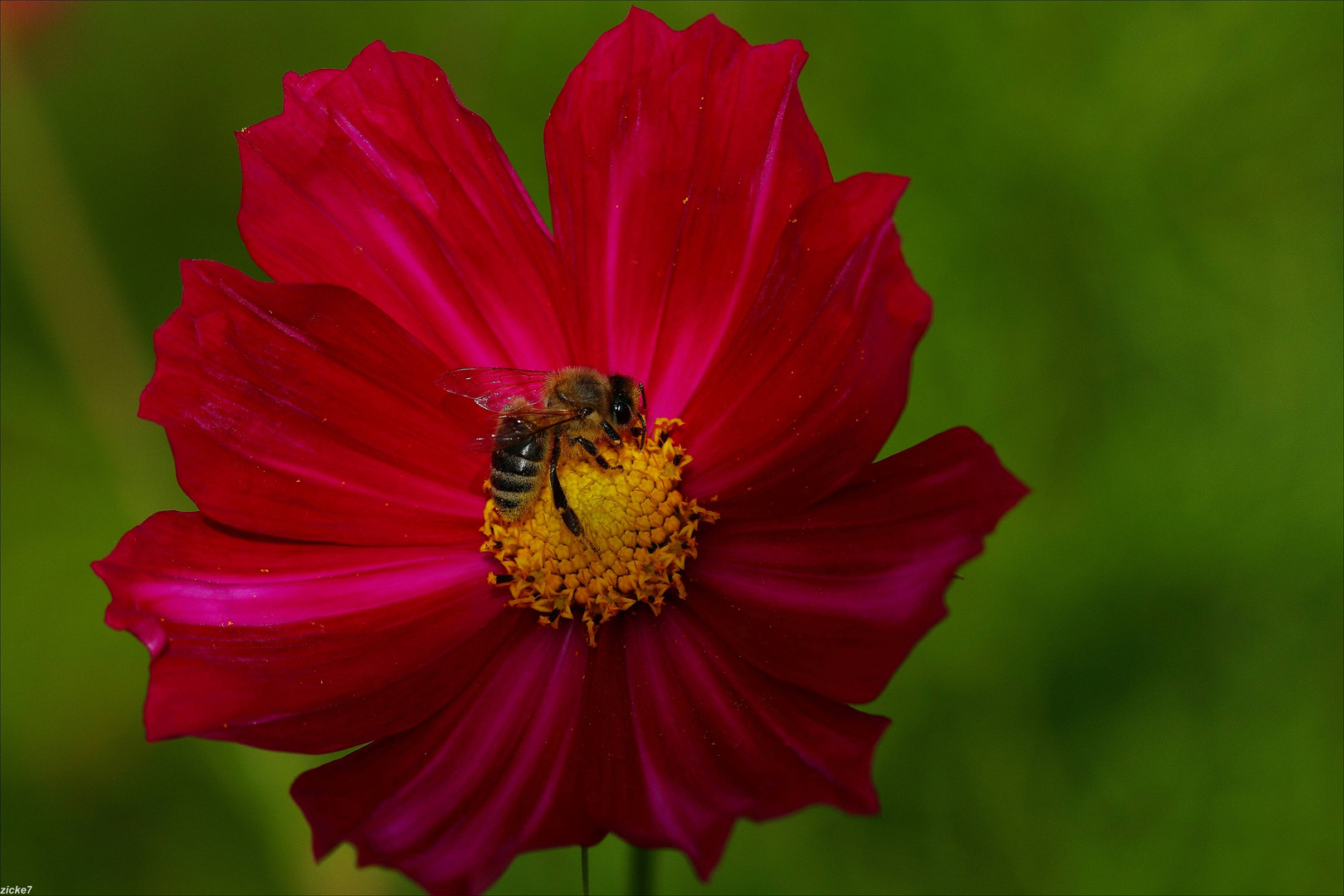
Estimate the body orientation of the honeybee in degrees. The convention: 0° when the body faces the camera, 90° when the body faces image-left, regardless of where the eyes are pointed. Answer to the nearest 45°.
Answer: approximately 270°
